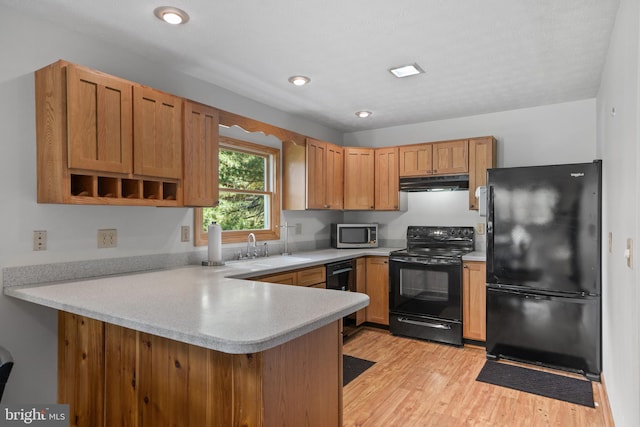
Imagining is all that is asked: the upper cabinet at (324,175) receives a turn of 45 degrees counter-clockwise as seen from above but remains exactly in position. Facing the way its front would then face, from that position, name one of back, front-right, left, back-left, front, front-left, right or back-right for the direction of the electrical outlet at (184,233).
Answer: back-right

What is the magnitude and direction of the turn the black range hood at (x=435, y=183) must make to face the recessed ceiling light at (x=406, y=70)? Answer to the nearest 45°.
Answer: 0° — it already faces it

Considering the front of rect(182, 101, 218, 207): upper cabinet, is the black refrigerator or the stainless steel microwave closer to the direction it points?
the black refrigerator

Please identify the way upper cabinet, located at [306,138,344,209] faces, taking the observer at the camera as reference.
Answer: facing the viewer and to the right of the viewer

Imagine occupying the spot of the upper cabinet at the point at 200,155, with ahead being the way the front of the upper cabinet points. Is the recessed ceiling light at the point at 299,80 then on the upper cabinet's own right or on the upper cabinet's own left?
on the upper cabinet's own left

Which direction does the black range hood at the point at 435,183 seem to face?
toward the camera

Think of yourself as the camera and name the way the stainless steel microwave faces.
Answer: facing the viewer

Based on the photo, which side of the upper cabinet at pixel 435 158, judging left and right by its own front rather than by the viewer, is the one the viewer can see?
front

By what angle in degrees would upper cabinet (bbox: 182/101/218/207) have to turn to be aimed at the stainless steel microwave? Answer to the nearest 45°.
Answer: approximately 90° to its left

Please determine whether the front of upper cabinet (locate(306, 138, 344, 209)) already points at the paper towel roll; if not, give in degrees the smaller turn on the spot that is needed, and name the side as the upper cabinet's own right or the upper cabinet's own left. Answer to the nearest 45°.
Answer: approximately 90° to the upper cabinet's own right
